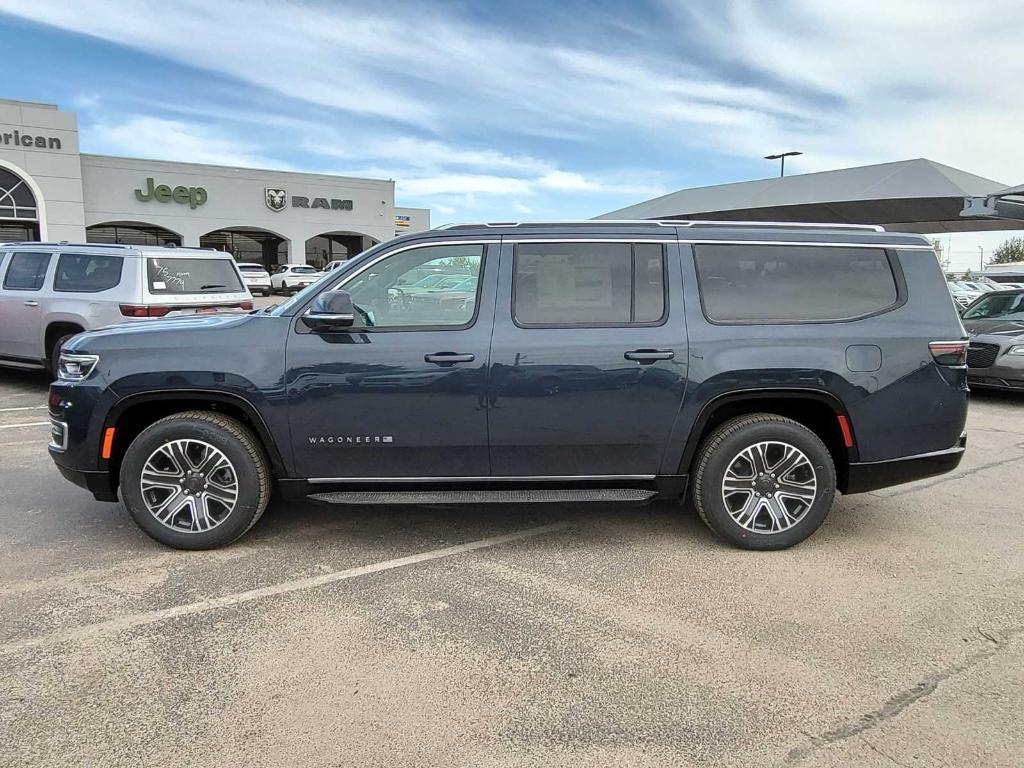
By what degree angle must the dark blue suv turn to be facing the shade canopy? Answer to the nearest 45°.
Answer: approximately 135° to its right

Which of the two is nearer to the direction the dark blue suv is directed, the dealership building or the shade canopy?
the dealership building

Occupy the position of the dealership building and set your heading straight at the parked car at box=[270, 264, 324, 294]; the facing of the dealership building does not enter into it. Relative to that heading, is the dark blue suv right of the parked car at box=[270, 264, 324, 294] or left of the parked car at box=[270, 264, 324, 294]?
right

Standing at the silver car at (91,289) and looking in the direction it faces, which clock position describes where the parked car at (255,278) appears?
The parked car is roughly at 2 o'clock from the silver car.

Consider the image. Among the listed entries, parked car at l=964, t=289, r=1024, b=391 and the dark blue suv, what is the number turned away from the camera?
0

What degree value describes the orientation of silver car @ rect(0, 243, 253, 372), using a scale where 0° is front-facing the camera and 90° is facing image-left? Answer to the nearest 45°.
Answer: approximately 135°

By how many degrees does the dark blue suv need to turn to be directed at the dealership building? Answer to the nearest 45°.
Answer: approximately 45° to its right

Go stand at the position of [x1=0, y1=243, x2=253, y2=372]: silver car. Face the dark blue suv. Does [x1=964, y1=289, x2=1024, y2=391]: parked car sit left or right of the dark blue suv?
left

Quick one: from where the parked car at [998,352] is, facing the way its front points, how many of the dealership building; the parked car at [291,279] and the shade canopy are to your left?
0

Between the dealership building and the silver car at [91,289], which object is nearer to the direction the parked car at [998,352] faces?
the silver car

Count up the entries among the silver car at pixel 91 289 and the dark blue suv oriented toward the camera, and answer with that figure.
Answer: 0

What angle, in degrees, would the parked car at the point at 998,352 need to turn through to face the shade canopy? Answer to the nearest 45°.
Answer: approximately 135° to its right

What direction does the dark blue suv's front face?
to the viewer's left

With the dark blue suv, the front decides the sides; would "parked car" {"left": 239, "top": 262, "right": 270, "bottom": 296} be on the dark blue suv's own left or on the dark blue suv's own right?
on the dark blue suv's own right

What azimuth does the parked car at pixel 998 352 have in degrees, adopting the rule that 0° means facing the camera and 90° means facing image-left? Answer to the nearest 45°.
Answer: approximately 45°

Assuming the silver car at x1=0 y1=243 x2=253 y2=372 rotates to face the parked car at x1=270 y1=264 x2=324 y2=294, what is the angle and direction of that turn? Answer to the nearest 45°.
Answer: approximately 45° to its right
